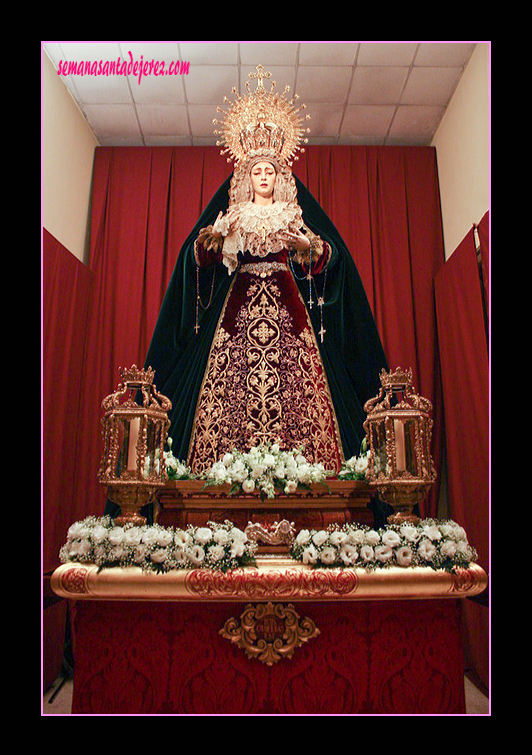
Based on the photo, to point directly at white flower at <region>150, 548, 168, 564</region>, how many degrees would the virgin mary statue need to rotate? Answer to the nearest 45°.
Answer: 0° — it already faces it

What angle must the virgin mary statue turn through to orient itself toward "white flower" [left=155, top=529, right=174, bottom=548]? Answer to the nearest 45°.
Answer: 0° — it already faces it

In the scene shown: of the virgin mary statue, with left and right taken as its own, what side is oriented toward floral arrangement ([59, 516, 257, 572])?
front

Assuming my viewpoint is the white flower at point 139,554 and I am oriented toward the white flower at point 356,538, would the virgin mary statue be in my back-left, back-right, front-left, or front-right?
front-left

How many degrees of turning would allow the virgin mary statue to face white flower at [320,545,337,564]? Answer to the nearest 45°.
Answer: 0° — it already faces it

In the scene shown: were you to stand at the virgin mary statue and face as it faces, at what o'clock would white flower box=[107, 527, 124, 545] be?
The white flower is roughly at 1 o'clock from the virgin mary statue.

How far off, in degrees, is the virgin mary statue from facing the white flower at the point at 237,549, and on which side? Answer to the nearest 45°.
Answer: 0° — it already faces it

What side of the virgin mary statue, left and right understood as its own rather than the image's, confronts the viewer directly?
front

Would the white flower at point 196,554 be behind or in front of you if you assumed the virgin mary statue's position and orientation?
in front

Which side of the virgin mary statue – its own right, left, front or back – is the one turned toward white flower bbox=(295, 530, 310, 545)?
front

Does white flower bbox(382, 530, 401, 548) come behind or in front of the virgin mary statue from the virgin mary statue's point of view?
in front

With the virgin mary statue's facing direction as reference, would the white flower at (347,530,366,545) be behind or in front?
in front
